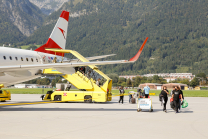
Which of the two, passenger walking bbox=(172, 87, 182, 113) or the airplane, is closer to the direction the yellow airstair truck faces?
the airplane

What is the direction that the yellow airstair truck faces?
to the viewer's left

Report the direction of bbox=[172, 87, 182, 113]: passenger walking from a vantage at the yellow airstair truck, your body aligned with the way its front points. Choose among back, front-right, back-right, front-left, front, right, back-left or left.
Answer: back-left
